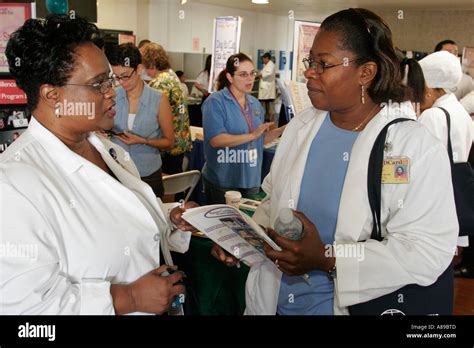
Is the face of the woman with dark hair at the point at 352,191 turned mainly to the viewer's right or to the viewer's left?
to the viewer's left

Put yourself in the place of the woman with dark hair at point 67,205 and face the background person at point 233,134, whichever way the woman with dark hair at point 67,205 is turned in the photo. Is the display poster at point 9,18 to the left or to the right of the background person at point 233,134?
left

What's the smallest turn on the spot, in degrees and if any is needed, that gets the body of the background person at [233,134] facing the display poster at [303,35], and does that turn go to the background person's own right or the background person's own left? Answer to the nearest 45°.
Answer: approximately 90° to the background person's own left

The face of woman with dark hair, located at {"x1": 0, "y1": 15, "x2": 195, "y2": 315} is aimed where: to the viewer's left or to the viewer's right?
to the viewer's right

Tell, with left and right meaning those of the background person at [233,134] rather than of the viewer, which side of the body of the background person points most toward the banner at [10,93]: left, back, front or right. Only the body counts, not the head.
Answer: right
